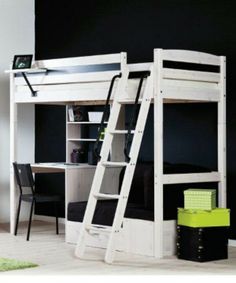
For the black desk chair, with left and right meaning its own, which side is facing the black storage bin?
right

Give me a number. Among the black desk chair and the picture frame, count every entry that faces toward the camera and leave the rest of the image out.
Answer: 1

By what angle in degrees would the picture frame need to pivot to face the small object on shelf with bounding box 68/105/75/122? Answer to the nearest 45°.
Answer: approximately 135° to its left

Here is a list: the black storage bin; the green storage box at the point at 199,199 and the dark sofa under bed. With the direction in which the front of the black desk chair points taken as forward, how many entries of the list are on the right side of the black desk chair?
3

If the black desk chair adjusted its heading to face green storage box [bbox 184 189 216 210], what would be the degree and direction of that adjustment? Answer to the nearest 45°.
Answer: approximately 90° to its right

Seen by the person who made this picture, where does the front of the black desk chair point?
facing away from the viewer and to the right of the viewer

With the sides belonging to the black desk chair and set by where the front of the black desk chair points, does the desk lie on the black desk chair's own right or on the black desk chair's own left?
on the black desk chair's own right

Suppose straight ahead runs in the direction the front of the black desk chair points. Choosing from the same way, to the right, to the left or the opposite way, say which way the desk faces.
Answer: the opposite way
